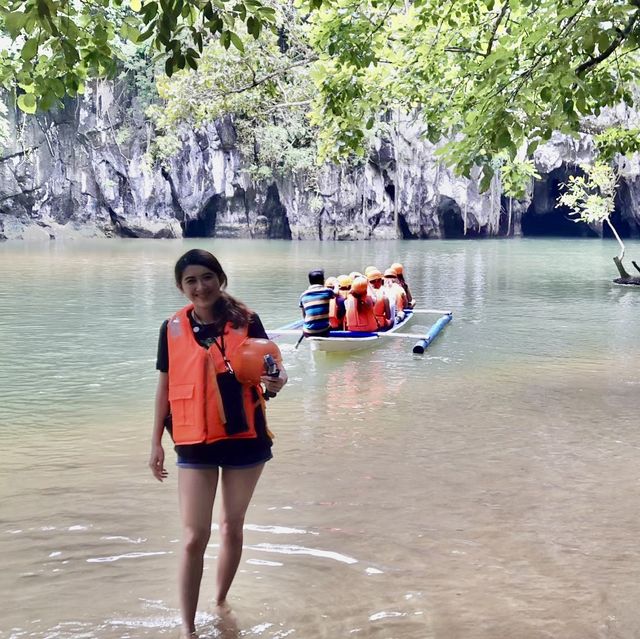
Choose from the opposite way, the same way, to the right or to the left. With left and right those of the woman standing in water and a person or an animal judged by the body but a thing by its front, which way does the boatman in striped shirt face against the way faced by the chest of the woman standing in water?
the opposite way

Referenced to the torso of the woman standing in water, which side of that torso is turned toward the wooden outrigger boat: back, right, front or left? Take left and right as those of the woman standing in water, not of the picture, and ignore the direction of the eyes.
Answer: back

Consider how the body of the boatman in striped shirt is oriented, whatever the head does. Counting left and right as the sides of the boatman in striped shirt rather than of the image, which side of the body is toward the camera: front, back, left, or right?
back

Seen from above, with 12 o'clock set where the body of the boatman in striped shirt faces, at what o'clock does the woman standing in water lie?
The woman standing in water is roughly at 6 o'clock from the boatman in striped shirt.

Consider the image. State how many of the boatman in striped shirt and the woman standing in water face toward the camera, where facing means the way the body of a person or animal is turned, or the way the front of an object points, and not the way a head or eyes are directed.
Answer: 1

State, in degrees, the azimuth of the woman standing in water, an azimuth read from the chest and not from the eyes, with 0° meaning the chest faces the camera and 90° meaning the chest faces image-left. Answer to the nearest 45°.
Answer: approximately 0°

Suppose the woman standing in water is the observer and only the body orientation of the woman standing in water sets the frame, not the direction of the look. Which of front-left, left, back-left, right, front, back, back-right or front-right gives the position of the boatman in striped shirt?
back
